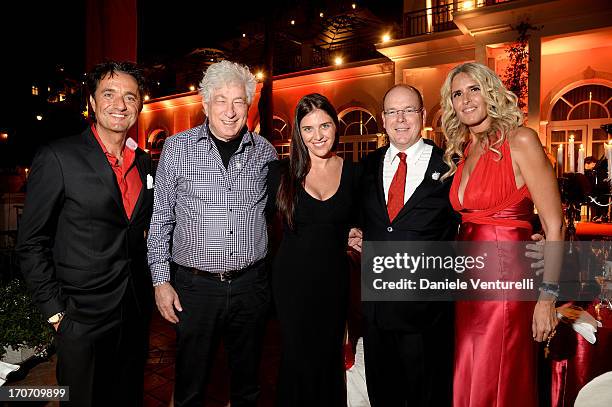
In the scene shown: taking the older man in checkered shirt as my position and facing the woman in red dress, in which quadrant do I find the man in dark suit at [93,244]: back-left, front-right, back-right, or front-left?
back-right

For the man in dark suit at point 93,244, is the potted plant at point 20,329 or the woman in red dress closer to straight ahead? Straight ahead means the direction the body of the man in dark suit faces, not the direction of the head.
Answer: the woman in red dress

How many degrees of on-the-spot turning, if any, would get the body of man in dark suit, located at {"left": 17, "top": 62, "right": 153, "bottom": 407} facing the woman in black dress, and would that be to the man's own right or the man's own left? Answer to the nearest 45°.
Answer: approximately 45° to the man's own left

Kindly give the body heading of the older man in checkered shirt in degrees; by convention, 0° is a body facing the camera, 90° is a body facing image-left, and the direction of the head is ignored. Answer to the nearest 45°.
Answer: approximately 0°

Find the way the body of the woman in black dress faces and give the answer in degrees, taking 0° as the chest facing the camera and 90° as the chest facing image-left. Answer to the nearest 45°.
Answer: approximately 0°

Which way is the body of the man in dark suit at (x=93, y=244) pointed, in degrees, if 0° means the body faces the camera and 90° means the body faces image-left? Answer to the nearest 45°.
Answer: approximately 315°

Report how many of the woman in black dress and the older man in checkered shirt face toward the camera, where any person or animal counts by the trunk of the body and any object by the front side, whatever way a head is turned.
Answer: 2
